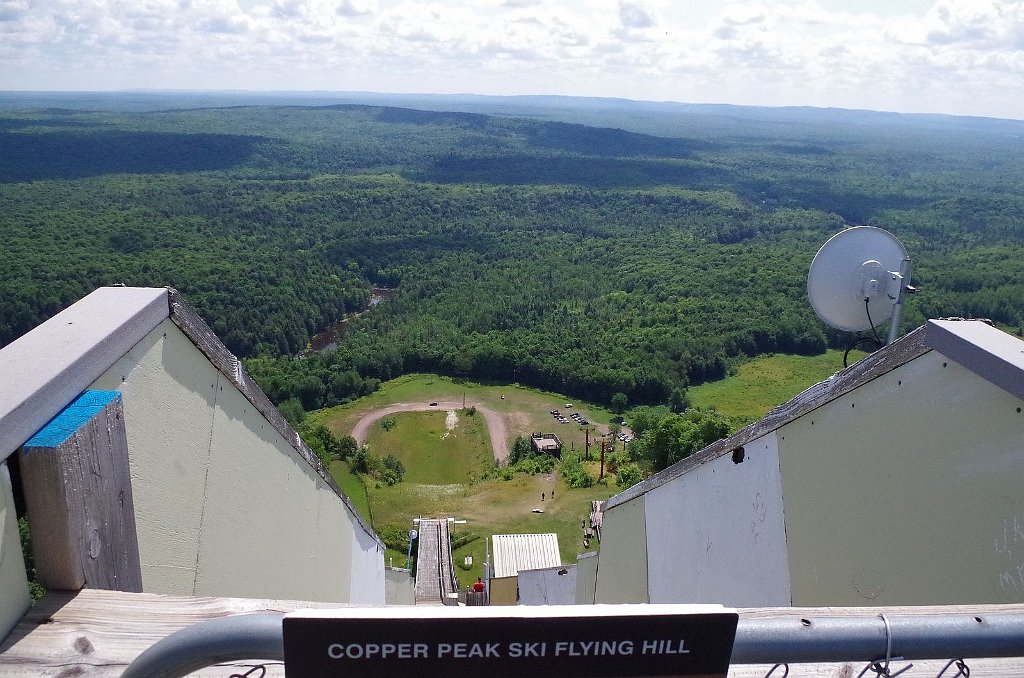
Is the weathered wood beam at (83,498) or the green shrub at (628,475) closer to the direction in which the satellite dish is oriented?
the green shrub

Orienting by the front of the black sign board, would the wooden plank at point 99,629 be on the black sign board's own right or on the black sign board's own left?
on the black sign board's own right

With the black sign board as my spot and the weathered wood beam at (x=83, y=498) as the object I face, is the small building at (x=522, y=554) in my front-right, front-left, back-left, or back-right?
front-right

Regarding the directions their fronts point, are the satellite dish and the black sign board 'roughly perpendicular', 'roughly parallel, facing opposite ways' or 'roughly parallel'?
roughly parallel, facing opposite ways

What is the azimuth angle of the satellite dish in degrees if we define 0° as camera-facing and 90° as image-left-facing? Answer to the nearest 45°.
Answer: approximately 135°

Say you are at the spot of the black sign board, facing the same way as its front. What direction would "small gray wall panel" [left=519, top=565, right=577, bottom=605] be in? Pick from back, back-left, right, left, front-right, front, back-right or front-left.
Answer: back

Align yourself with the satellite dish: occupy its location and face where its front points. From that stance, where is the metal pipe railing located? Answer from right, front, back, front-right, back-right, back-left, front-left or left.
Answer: back-left

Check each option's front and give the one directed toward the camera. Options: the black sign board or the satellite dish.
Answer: the black sign board

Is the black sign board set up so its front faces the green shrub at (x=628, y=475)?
no

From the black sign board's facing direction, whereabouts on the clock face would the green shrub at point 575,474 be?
The green shrub is roughly at 6 o'clock from the black sign board.

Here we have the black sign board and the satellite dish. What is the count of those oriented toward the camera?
1

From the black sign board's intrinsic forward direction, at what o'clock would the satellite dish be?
The satellite dish is roughly at 7 o'clock from the black sign board.

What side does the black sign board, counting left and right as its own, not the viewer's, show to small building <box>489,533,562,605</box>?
back

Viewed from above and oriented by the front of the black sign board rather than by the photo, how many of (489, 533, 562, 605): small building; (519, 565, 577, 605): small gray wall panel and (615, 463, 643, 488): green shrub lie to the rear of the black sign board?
3

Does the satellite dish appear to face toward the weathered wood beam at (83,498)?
no

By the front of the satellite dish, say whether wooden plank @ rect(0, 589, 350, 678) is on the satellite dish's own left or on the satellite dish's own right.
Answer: on the satellite dish's own left

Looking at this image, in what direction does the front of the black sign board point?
toward the camera
